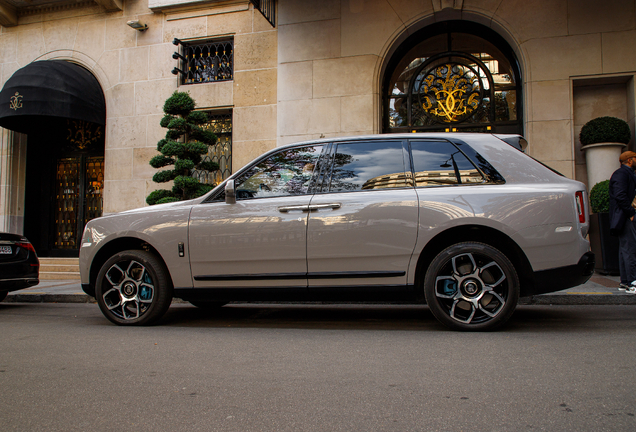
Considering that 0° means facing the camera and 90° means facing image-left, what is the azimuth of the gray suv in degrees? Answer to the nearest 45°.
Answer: approximately 90°

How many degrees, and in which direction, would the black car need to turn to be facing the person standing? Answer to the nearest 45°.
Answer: approximately 180°

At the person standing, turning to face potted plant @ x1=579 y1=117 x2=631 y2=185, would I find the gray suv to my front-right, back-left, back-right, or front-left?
back-left

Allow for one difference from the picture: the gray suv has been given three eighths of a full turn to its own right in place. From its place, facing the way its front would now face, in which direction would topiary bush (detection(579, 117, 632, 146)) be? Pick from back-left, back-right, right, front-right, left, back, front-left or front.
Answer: front

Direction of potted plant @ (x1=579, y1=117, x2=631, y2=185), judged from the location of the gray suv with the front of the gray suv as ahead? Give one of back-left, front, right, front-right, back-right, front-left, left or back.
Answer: back-right

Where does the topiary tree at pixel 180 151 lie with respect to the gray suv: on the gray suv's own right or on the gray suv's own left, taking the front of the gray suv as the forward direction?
on the gray suv's own right

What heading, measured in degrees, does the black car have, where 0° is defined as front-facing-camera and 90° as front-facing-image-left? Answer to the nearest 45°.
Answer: approximately 135°
